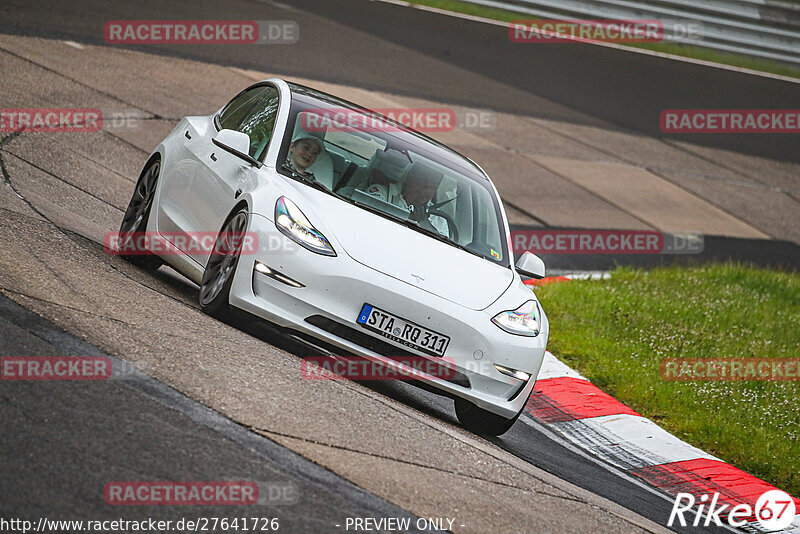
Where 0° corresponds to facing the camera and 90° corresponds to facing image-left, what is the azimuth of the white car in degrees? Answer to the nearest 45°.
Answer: approximately 315°

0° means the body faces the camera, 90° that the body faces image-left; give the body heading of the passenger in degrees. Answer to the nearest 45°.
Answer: approximately 315°

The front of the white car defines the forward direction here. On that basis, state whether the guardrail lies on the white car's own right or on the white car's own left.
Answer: on the white car's own left

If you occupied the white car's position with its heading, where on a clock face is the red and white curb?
The red and white curb is roughly at 10 o'clock from the white car.

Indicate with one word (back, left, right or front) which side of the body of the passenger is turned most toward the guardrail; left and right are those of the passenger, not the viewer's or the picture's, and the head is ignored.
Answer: left
